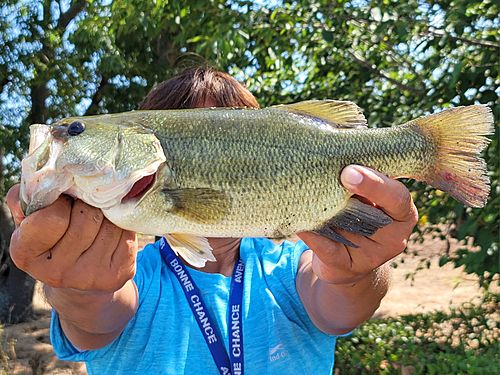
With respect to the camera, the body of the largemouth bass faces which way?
to the viewer's left

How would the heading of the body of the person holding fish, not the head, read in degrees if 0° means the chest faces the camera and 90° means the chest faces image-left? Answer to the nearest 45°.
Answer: approximately 0°
